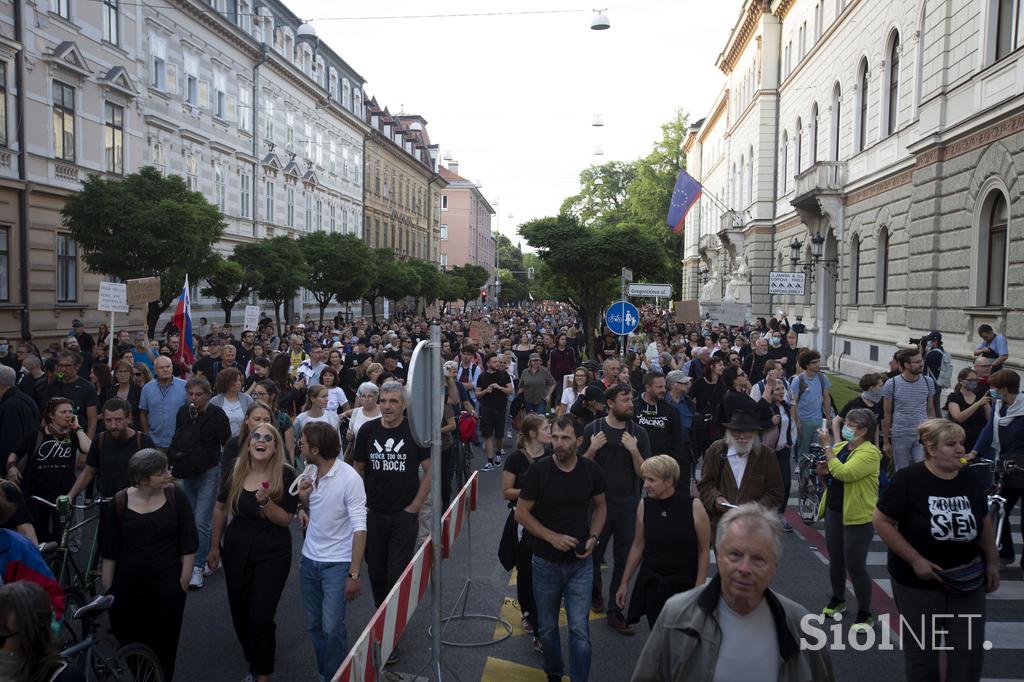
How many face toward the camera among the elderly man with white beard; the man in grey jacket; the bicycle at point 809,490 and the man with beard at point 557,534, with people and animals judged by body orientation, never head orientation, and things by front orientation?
4

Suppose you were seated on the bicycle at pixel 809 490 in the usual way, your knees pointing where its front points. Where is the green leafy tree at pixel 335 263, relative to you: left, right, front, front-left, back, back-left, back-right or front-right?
back-right

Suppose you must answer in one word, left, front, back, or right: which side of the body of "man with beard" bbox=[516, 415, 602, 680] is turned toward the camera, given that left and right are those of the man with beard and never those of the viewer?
front

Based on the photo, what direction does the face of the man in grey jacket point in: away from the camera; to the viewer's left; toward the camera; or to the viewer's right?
toward the camera

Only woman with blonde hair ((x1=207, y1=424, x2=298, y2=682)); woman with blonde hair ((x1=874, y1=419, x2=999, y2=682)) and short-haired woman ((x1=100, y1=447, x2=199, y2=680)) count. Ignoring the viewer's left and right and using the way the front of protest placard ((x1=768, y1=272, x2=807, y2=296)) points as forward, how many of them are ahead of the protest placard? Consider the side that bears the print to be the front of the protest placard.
3

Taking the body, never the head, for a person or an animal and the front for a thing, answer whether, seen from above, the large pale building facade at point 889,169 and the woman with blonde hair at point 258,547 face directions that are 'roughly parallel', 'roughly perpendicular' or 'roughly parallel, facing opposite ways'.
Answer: roughly perpendicular

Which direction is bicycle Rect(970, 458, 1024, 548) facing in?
toward the camera

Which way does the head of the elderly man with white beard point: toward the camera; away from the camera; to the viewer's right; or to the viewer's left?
toward the camera

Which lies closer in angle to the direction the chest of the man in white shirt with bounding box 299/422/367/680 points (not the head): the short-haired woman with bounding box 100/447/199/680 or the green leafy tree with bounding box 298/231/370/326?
the short-haired woman

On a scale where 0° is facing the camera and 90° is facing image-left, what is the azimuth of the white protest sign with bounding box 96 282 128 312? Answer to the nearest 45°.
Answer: approximately 0°

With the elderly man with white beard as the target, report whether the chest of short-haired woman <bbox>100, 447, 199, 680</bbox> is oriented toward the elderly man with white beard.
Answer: no

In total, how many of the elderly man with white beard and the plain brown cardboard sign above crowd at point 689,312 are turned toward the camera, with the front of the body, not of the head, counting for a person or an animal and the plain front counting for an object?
2

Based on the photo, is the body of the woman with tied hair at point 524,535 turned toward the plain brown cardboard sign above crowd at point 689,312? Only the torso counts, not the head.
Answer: no

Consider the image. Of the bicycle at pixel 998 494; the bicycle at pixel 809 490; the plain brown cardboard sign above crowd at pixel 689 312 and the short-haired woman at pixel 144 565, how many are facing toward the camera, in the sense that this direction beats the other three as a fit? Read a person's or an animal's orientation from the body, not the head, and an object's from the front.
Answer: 4

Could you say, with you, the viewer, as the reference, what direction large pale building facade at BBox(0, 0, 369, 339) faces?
facing the viewer and to the right of the viewer

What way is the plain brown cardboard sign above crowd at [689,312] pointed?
toward the camera

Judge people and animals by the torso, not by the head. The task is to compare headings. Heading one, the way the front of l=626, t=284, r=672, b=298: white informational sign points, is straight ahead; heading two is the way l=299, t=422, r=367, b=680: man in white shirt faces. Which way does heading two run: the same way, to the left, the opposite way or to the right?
the same way

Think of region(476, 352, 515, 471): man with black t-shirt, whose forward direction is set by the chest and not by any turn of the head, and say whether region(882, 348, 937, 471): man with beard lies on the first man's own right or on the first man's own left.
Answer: on the first man's own left
